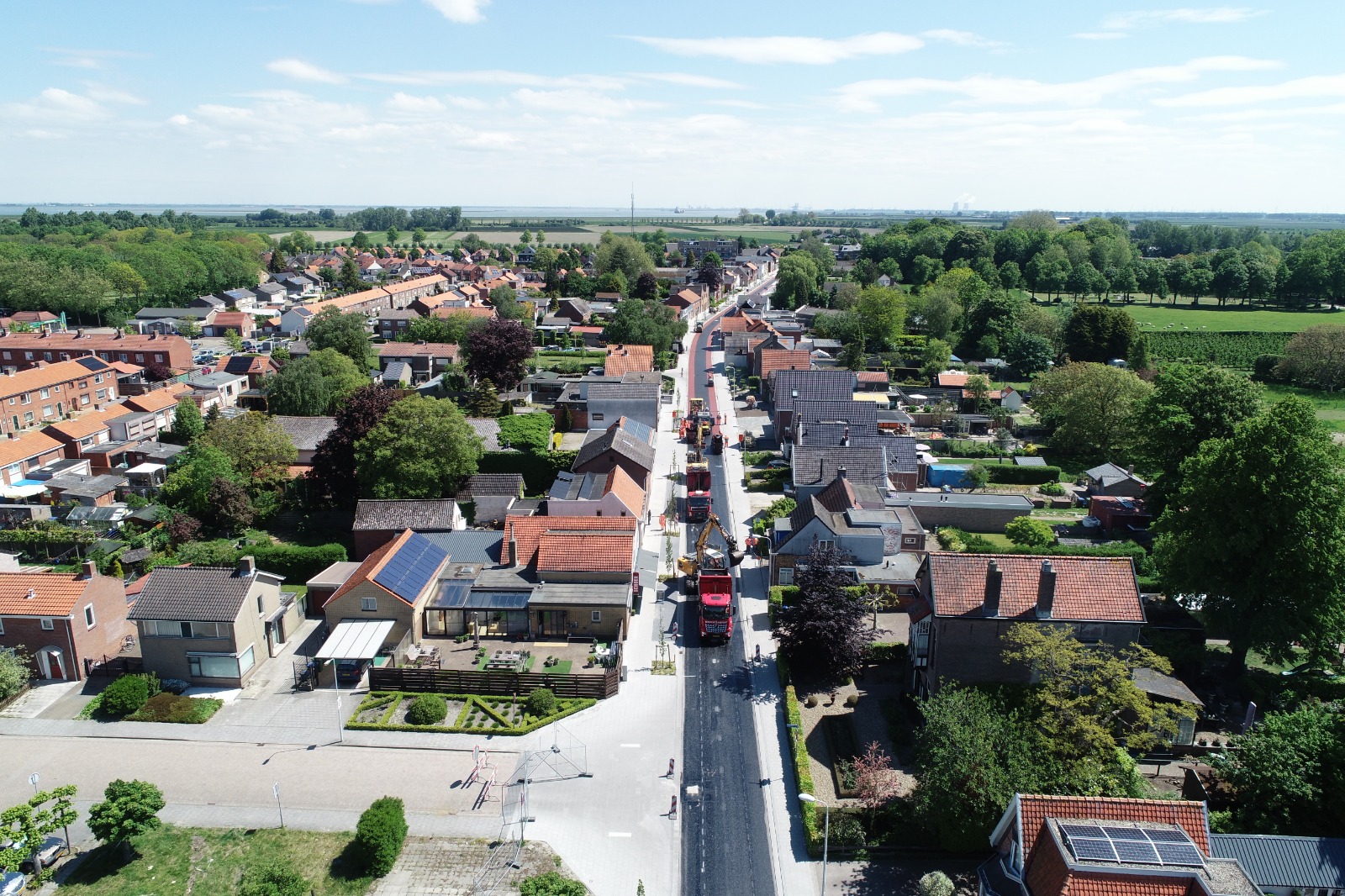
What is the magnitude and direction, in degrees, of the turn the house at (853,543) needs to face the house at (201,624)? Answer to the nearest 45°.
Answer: approximately 45° to its left

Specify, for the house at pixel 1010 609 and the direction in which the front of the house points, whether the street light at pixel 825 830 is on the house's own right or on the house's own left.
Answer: on the house's own left

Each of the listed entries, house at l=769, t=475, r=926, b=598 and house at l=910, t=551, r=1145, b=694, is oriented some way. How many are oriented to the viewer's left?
2

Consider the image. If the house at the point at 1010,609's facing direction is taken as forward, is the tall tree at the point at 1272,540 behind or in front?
behind

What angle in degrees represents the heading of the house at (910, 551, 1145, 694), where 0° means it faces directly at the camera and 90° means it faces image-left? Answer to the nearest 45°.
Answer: approximately 90°

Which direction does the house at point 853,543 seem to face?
to the viewer's left

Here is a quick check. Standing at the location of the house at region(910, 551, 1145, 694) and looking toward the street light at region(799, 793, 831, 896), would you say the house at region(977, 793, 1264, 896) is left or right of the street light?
left

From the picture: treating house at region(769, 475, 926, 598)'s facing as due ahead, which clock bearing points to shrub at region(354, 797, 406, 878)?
The shrub is roughly at 10 o'clock from the house.
